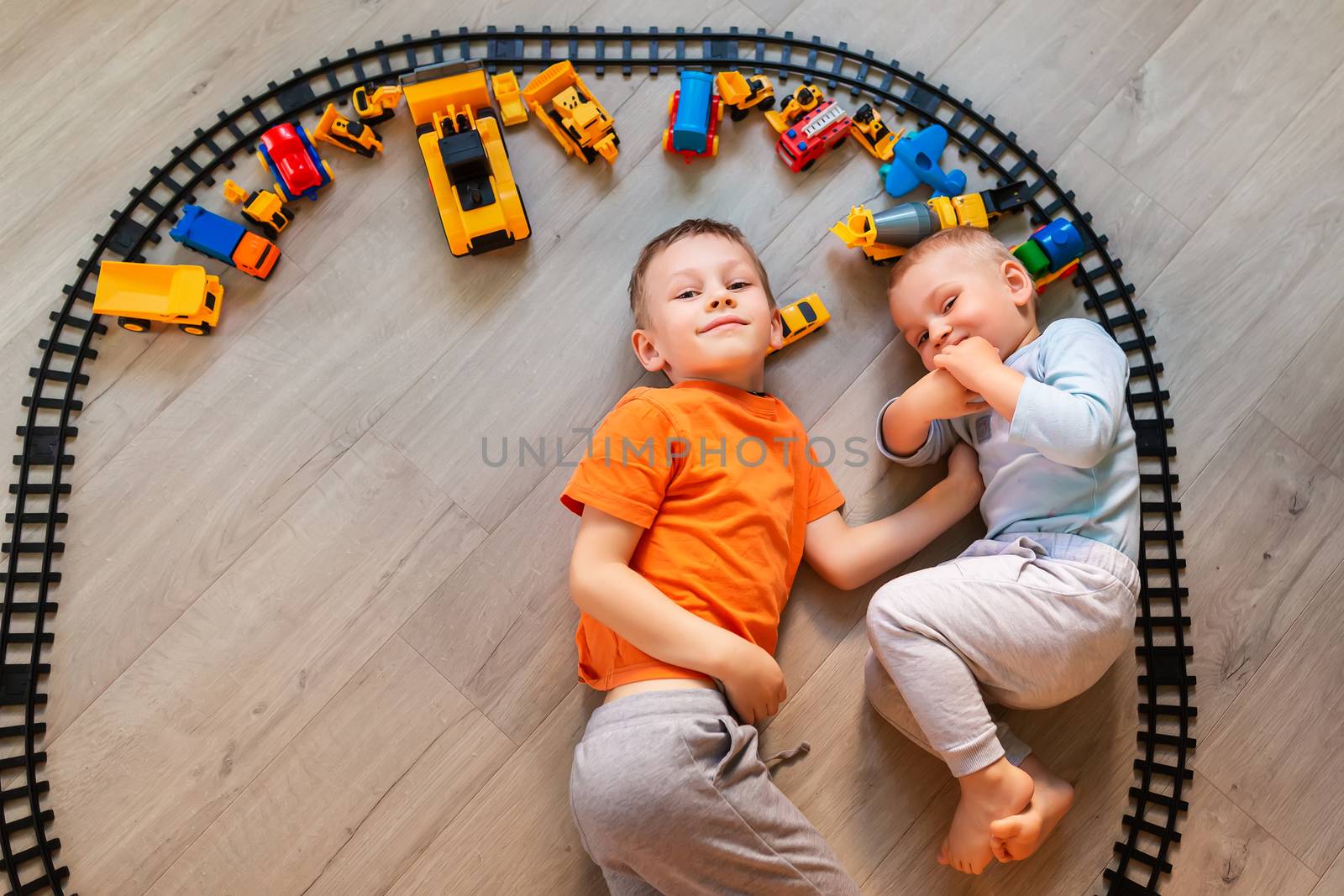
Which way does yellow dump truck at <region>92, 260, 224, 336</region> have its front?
to the viewer's right
